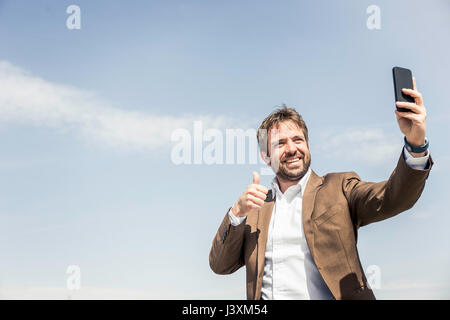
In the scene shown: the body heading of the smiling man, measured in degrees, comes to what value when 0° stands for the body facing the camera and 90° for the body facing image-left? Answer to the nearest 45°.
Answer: approximately 45°

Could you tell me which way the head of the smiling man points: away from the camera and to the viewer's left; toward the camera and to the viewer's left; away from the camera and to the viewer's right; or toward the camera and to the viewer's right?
toward the camera and to the viewer's right
